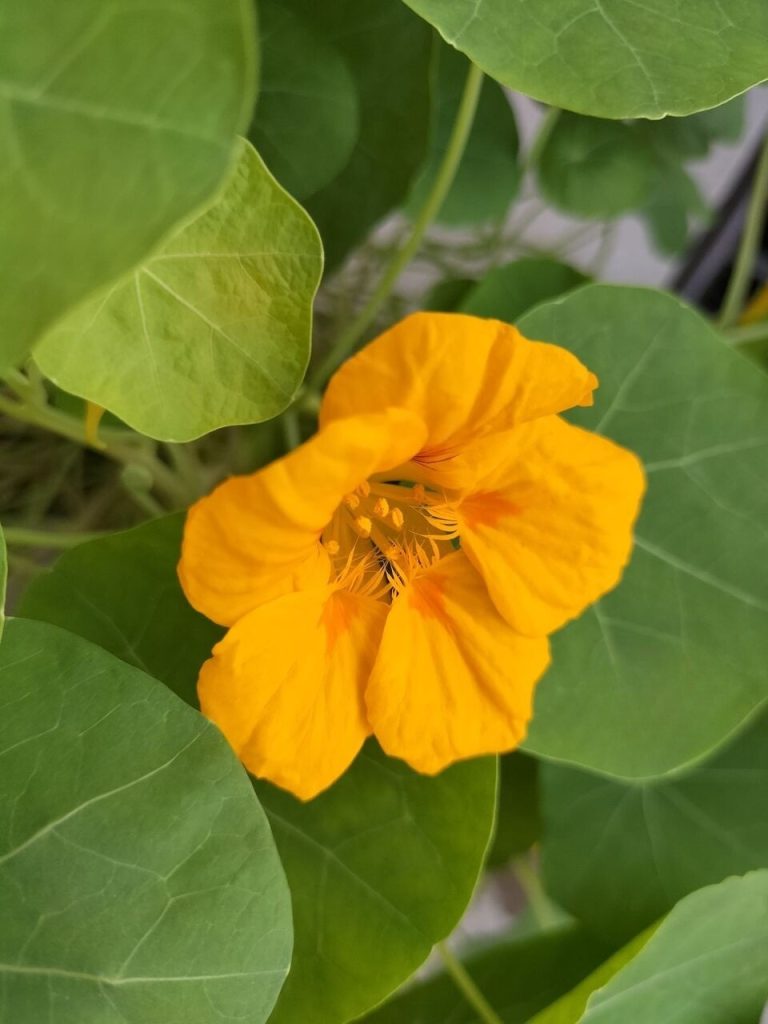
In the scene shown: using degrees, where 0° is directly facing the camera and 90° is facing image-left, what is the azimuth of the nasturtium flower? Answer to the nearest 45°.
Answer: approximately 0°
